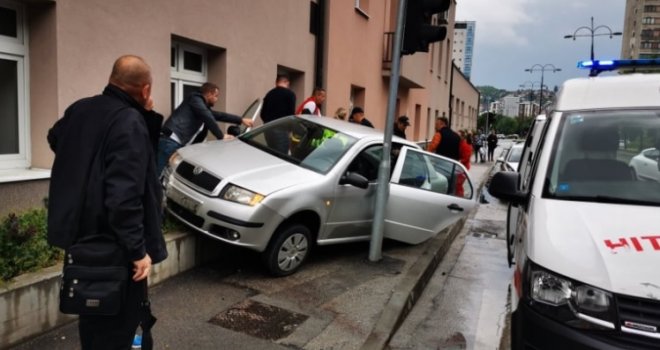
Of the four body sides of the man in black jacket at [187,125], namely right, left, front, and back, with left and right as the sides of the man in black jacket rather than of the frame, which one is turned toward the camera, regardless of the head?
right

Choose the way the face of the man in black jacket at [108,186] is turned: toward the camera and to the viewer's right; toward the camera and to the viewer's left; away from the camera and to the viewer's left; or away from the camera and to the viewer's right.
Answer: away from the camera and to the viewer's right

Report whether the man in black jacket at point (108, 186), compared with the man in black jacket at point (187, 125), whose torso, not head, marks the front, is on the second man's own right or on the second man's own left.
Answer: on the second man's own right

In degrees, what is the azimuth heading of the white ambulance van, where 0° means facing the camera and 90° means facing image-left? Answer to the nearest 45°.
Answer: approximately 0°

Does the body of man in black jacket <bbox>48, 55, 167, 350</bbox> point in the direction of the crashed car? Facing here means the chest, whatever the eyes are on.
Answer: yes

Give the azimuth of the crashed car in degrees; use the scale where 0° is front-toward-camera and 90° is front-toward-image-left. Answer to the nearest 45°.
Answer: approximately 45°
